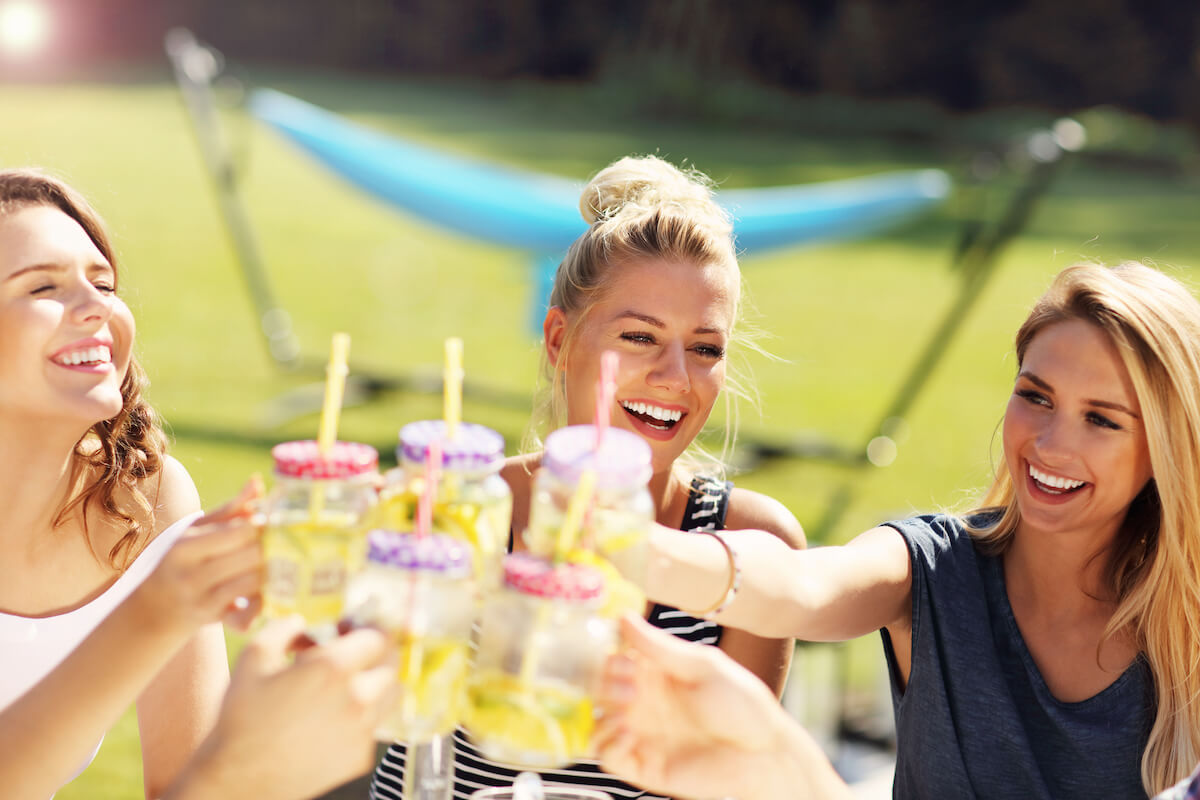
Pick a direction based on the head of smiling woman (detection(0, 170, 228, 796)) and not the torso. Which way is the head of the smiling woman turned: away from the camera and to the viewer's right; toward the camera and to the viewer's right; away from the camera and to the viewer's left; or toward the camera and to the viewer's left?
toward the camera and to the viewer's right

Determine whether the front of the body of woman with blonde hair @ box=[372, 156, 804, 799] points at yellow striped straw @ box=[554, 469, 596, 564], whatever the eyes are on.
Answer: yes

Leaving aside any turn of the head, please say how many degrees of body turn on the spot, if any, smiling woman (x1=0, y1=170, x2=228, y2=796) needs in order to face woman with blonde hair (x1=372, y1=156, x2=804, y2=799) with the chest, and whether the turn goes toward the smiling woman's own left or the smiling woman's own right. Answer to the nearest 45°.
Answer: approximately 45° to the smiling woman's own left

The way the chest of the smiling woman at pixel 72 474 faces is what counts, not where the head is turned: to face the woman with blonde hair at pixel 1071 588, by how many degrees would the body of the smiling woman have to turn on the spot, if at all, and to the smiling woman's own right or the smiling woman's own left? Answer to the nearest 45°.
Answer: approximately 45° to the smiling woman's own left

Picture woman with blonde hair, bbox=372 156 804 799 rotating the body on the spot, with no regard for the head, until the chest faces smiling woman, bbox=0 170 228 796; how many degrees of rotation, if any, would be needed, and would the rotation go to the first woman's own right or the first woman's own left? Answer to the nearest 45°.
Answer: approximately 90° to the first woman's own right

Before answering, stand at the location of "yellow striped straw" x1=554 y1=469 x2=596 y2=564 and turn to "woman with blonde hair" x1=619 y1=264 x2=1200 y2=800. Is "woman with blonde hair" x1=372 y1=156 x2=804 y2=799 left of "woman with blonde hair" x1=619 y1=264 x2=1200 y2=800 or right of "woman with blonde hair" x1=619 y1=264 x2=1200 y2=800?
left

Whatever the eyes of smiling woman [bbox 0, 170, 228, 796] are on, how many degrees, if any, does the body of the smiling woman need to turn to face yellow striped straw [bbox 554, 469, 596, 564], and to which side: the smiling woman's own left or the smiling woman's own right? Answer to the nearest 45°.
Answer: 0° — they already face it

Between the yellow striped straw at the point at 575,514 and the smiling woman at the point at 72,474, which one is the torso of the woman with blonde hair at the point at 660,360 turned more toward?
the yellow striped straw
